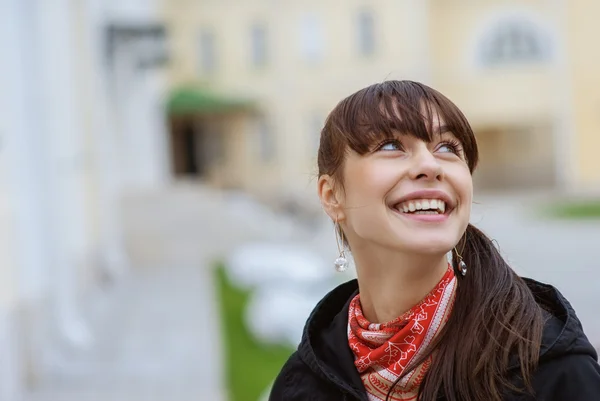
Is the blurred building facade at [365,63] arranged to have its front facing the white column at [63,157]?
yes

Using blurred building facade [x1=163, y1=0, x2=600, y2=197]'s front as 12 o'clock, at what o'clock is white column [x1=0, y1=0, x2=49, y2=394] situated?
The white column is roughly at 12 o'clock from the blurred building facade.

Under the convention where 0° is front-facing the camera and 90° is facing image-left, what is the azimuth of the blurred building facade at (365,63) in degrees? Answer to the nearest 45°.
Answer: approximately 0°
